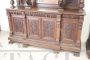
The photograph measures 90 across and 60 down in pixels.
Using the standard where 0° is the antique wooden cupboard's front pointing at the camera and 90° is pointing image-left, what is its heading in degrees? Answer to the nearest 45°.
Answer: approximately 45°
